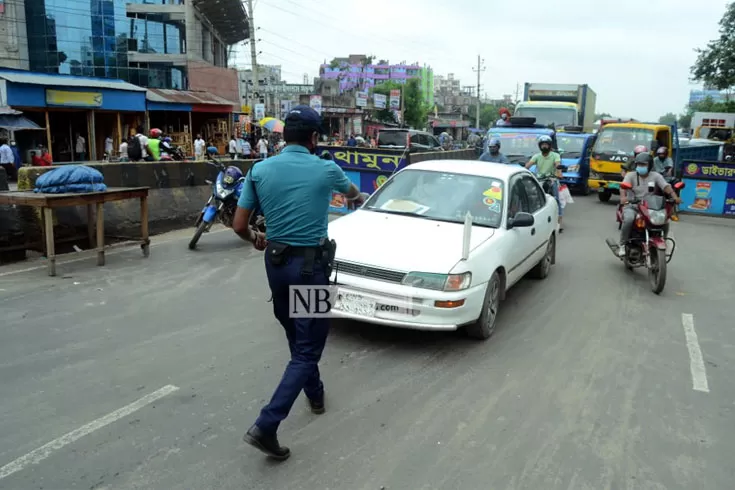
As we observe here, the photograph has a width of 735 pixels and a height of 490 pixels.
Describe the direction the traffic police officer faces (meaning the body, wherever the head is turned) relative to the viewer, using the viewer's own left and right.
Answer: facing away from the viewer and to the right of the viewer

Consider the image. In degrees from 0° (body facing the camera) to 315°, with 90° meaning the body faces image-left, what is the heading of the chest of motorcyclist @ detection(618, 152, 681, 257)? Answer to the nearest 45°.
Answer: approximately 0°

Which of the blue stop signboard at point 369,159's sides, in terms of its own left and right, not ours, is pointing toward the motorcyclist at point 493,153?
left

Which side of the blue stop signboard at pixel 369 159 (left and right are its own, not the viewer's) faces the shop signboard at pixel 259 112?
back

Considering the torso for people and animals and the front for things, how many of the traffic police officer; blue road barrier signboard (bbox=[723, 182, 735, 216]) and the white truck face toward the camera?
2

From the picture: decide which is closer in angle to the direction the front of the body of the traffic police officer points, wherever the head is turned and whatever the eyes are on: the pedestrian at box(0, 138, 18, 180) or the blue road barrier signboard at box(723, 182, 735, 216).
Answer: the blue road barrier signboard

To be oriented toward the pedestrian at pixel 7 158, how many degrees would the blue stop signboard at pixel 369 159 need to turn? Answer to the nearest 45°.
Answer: approximately 135° to its right

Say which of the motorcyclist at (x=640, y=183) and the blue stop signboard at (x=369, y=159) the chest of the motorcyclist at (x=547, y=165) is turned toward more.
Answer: the motorcyclist

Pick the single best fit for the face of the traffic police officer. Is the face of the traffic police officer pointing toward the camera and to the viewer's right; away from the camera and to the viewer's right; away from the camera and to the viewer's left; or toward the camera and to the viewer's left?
away from the camera and to the viewer's right

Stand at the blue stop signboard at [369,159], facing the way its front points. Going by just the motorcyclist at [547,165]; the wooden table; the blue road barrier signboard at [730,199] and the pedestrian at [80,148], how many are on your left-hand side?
2

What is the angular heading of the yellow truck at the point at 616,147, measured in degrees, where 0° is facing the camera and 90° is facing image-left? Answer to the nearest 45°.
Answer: approximately 45°
